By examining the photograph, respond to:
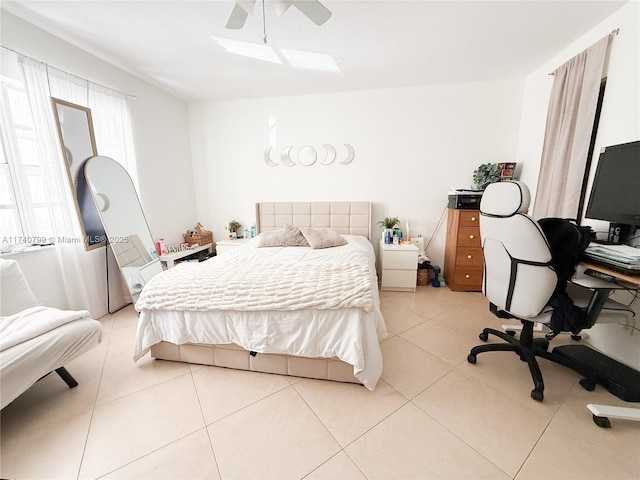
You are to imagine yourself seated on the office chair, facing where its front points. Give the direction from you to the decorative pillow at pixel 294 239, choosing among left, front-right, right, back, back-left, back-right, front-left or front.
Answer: back-left

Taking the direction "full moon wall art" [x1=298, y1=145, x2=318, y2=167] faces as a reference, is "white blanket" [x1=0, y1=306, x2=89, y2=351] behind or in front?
in front

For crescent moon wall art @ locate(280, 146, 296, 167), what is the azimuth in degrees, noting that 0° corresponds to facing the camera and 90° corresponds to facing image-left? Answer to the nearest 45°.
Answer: approximately 0°

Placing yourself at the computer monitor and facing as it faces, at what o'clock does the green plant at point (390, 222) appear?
The green plant is roughly at 2 o'clock from the computer monitor.

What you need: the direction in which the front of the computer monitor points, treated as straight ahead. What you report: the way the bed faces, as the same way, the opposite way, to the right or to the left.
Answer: to the left

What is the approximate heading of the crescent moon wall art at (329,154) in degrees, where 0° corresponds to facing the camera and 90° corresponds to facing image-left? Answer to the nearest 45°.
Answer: approximately 0°

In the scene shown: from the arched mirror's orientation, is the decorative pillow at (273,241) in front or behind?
in front

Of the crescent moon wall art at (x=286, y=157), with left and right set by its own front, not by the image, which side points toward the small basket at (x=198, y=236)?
right

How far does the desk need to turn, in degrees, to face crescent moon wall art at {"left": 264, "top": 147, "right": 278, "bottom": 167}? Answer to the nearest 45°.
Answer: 0° — it already faces it

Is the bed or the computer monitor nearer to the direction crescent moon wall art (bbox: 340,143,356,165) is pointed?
the bed

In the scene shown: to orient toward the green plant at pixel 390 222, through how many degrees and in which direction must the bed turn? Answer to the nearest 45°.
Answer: approximately 135° to its left

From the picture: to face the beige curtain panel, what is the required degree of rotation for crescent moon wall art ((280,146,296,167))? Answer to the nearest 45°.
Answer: approximately 45° to its left

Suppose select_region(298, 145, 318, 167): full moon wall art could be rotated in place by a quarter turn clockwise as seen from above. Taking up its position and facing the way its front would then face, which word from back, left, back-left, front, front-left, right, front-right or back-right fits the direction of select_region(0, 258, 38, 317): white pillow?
front-left
